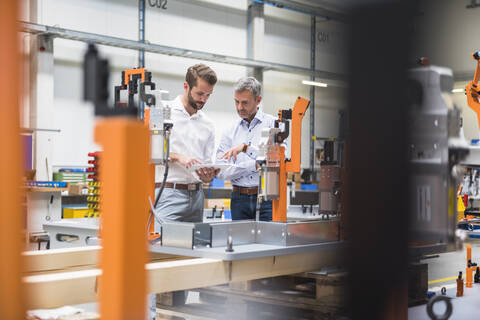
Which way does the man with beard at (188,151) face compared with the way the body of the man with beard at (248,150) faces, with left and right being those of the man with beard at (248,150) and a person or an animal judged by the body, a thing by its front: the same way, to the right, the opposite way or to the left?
to the left

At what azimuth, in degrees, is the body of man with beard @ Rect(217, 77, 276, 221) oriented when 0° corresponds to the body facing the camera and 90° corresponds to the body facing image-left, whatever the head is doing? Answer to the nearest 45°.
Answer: approximately 45°

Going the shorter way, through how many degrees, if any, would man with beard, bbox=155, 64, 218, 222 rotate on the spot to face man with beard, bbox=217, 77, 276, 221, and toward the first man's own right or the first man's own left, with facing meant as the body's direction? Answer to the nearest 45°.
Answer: approximately 90° to the first man's own left

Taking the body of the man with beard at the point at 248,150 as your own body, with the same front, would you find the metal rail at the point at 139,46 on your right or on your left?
on your right

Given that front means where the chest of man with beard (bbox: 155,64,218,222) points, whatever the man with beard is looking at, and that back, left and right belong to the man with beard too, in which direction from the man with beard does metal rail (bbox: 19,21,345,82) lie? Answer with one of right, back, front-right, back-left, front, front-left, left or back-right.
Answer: back-left

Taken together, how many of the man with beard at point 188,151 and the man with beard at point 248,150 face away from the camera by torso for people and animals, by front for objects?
0

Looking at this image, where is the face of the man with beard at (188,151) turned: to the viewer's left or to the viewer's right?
to the viewer's right

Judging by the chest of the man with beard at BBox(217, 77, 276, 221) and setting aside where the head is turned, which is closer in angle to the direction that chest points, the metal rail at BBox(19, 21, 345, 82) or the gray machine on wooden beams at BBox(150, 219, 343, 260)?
the gray machine on wooden beams

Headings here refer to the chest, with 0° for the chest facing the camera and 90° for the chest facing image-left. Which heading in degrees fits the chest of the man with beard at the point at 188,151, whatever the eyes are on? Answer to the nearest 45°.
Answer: approximately 315°

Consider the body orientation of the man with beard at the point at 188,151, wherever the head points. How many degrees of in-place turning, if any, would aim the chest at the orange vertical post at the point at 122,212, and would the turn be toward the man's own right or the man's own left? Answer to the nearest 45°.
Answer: approximately 45° to the man's own right

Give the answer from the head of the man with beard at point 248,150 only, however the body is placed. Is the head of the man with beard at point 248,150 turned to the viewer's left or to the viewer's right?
to the viewer's left
